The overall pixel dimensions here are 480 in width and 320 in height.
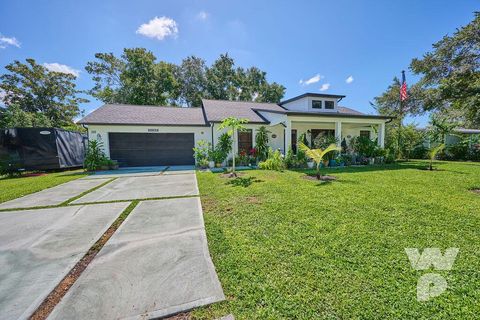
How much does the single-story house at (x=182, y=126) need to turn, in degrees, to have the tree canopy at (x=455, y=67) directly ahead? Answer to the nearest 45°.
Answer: approximately 90° to its left

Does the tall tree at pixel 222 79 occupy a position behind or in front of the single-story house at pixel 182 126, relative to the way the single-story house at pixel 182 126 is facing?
behind

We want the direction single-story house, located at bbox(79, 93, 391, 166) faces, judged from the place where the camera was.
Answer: facing the viewer

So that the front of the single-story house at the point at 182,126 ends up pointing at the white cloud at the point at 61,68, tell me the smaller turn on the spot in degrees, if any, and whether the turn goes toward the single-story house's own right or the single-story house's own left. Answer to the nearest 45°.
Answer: approximately 135° to the single-story house's own right

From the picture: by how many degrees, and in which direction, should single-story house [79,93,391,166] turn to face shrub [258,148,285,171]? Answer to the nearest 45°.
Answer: approximately 45° to its left

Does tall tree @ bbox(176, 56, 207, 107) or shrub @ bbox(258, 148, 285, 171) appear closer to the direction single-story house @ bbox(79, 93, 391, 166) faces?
the shrub

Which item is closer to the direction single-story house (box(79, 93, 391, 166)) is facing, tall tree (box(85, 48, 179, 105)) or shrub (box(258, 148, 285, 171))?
the shrub

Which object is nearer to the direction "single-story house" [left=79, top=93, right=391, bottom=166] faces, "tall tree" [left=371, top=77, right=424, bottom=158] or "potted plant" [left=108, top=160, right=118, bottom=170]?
the potted plant

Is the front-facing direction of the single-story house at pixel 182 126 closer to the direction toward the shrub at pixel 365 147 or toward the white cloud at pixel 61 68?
the shrub
